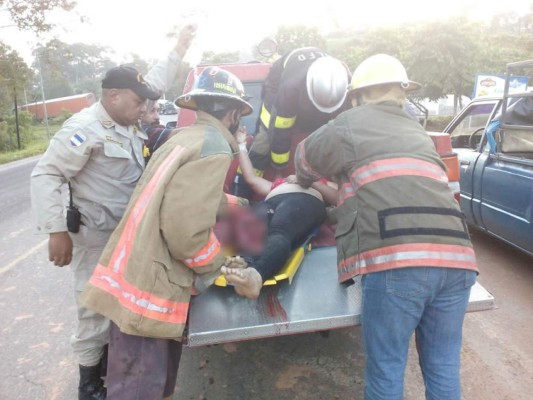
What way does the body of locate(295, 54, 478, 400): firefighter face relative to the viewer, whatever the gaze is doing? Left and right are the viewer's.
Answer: facing away from the viewer and to the left of the viewer

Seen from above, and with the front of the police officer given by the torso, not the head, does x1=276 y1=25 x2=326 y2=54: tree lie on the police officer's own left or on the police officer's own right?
on the police officer's own left

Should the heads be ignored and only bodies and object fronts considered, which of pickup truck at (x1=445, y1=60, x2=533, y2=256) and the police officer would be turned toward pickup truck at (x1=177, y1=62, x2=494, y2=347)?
the police officer

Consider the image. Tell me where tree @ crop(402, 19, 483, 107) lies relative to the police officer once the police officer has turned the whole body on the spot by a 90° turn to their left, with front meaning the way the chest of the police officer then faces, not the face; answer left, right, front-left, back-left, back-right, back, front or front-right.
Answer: front

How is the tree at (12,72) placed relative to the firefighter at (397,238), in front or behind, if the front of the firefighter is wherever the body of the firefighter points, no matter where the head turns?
in front

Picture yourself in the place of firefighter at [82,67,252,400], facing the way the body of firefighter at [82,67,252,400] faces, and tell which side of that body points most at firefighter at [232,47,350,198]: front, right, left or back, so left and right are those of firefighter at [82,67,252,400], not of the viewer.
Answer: front

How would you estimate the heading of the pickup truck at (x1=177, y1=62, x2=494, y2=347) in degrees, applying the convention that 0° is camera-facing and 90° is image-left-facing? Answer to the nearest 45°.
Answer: approximately 180°

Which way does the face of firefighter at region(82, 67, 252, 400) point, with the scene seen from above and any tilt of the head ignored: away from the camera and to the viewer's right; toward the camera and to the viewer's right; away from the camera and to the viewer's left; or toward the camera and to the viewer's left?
away from the camera and to the viewer's right

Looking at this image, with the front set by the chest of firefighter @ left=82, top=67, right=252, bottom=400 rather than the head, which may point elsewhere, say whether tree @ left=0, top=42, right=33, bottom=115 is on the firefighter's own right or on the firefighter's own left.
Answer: on the firefighter's own left

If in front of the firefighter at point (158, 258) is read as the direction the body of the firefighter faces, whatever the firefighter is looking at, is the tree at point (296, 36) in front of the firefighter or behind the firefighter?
in front

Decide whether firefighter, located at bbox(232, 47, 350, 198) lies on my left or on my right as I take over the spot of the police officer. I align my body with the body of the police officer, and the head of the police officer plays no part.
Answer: on my left

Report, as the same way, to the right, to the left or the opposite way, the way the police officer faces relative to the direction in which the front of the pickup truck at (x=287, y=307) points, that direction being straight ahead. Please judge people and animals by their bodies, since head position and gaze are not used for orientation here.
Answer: to the right

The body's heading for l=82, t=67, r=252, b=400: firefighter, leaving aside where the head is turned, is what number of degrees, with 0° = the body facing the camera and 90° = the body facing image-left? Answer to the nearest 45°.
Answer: approximately 225°

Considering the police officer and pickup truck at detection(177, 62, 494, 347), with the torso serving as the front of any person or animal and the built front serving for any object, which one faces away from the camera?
the pickup truck
